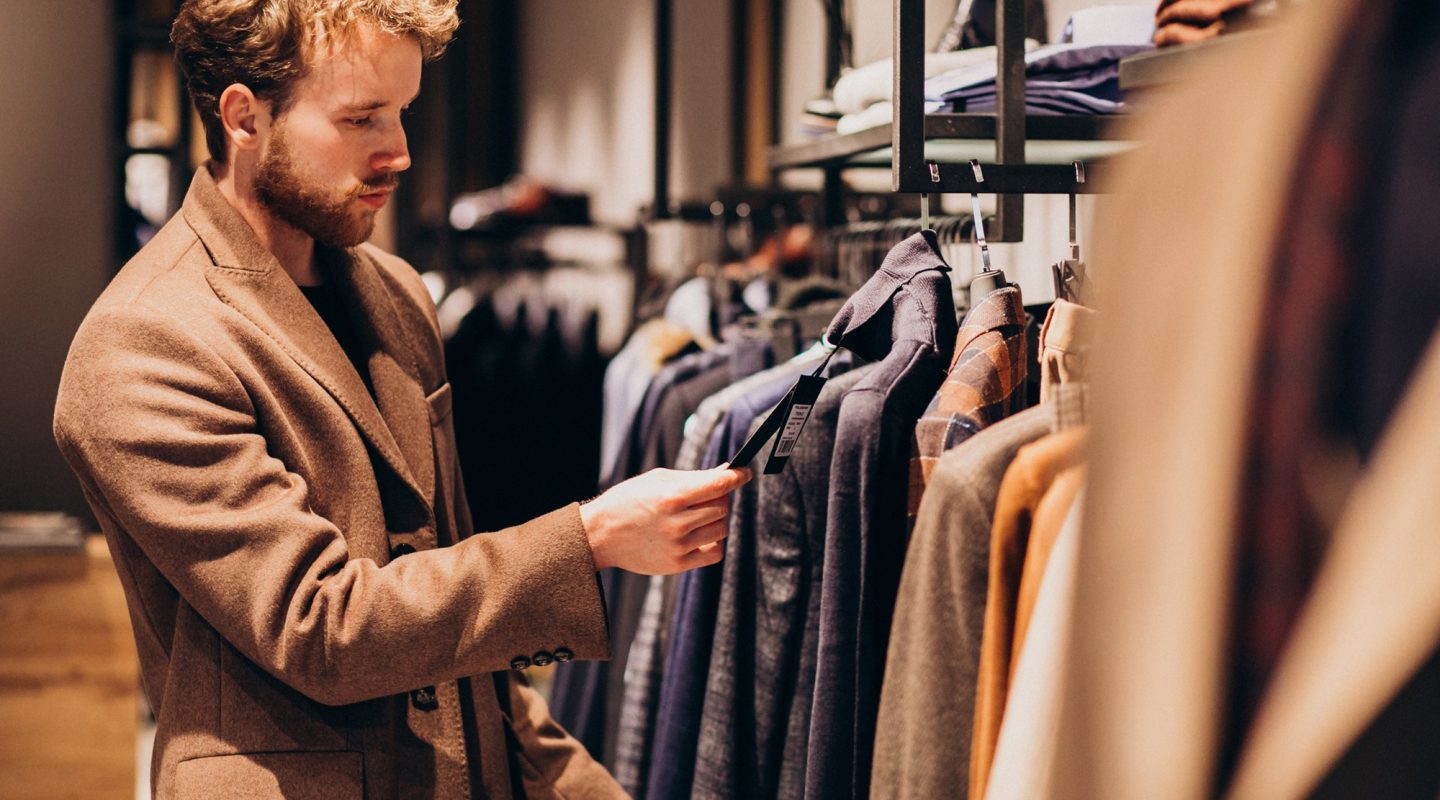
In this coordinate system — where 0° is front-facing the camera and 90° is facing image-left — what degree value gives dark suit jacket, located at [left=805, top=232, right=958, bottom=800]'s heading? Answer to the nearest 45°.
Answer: approximately 45°

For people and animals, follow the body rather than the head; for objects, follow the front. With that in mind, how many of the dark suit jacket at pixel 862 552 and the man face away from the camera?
0

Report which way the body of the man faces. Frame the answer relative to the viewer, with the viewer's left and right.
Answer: facing the viewer and to the right of the viewer
